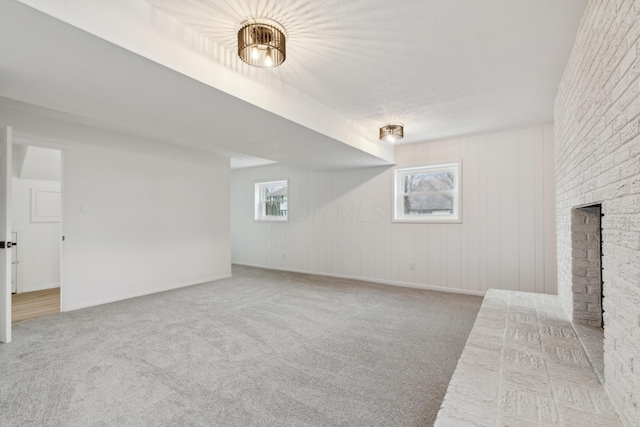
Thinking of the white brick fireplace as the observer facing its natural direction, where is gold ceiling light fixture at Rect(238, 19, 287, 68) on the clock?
The gold ceiling light fixture is roughly at 11 o'clock from the white brick fireplace.

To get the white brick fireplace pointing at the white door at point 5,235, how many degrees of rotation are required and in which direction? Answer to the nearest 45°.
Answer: approximately 45° to its left

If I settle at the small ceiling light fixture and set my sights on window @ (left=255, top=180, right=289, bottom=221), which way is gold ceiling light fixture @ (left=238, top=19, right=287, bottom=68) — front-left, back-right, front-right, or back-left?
back-left

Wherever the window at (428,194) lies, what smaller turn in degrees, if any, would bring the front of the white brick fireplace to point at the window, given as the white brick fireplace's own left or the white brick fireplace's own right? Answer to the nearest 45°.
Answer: approximately 45° to the white brick fireplace's own right

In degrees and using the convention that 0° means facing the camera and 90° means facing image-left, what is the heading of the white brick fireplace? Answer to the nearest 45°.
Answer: approximately 90°

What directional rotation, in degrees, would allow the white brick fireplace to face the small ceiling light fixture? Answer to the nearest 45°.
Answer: approximately 45° to its right
